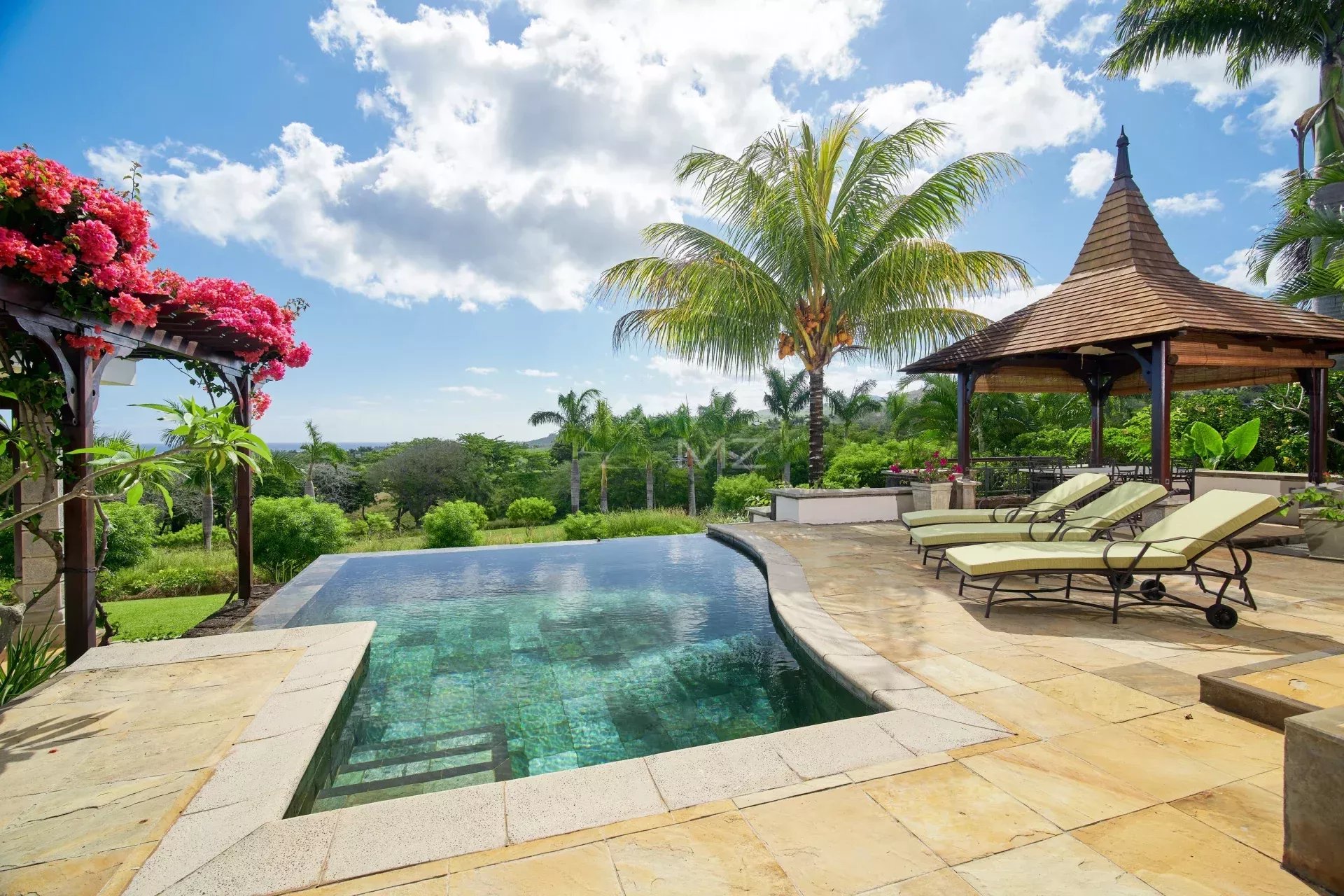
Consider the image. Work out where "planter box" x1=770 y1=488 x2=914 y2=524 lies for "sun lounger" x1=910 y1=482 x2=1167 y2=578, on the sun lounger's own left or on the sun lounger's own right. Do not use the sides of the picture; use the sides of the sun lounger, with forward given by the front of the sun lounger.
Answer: on the sun lounger's own right

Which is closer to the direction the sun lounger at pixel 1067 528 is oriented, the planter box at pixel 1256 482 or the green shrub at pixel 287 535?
the green shrub

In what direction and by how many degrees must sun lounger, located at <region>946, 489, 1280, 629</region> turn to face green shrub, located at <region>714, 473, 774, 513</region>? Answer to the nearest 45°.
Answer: approximately 45° to its right

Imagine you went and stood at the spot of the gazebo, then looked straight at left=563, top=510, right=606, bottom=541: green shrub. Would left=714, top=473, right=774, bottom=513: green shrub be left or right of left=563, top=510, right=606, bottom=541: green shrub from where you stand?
right

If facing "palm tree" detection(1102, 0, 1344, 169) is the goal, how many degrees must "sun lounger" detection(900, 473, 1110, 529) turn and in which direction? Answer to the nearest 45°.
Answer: approximately 135° to its right

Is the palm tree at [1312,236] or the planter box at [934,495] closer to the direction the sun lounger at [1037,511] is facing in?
the planter box

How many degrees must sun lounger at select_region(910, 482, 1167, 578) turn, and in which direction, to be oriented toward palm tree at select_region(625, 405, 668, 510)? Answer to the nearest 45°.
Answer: approximately 45° to its right

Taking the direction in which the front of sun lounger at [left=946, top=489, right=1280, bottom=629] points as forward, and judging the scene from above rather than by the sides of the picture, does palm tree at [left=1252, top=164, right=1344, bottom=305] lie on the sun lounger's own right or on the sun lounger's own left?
on the sun lounger's own right

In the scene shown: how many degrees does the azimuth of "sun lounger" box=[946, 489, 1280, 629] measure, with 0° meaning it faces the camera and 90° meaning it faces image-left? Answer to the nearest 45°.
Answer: approximately 90°

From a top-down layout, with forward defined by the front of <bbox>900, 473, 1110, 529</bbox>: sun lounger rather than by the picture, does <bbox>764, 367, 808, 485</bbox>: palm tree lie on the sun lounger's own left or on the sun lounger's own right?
on the sun lounger's own right

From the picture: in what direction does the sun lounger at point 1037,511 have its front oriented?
to the viewer's left

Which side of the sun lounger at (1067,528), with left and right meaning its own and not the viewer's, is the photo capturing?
left
